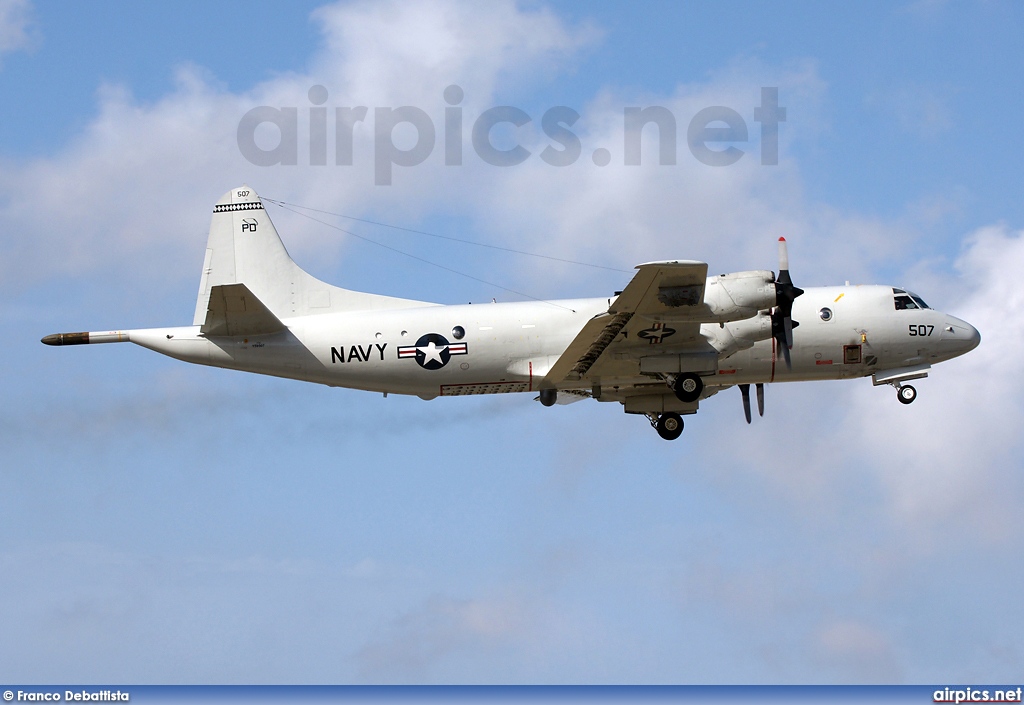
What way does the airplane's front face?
to the viewer's right
